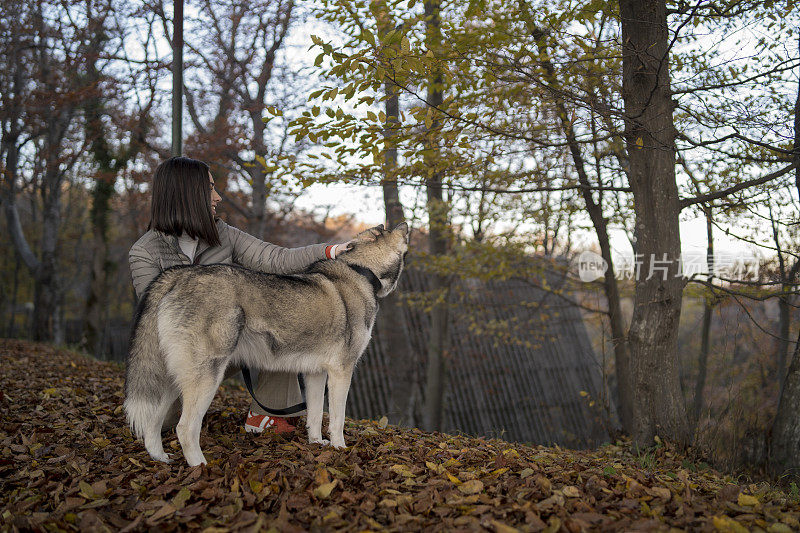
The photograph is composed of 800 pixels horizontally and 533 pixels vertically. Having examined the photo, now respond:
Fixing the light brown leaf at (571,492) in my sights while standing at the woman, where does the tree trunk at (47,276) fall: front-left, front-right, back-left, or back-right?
back-left

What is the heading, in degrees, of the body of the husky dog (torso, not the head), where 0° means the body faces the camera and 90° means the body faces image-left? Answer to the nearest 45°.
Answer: approximately 270°

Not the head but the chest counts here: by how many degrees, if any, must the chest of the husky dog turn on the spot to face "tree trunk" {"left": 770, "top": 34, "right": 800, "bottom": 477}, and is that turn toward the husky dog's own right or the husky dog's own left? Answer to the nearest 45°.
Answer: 0° — it already faces it

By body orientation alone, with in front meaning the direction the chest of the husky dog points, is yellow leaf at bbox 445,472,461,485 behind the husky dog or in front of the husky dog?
in front

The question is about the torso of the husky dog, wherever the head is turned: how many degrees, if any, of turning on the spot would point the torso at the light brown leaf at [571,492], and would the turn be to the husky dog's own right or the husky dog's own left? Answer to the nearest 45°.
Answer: approximately 45° to the husky dog's own right

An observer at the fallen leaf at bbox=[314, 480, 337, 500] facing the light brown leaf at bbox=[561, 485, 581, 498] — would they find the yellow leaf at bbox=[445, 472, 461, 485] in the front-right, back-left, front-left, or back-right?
front-left

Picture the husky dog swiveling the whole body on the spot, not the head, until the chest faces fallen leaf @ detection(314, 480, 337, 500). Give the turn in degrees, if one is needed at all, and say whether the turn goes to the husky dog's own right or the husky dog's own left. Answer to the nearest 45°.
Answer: approximately 45° to the husky dog's own right

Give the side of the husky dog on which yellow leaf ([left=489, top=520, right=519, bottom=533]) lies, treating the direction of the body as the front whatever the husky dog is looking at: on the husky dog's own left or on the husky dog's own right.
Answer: on the husky dog's own right

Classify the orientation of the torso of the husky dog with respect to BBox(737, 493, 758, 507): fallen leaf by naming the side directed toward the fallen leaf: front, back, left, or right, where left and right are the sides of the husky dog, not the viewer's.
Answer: front

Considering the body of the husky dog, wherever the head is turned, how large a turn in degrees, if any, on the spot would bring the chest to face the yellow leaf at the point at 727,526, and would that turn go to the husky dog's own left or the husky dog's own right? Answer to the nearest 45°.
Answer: approximately 45° to the husky dog's own right

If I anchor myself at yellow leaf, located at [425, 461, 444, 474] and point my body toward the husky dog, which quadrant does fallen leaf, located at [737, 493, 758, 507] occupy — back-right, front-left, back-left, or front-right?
back-left

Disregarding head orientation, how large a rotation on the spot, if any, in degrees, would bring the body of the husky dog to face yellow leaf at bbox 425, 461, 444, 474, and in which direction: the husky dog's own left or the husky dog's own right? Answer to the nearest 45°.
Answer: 0° — it already faces it

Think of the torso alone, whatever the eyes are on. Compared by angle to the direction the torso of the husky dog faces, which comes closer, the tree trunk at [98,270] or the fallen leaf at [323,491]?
the fallen leaf
